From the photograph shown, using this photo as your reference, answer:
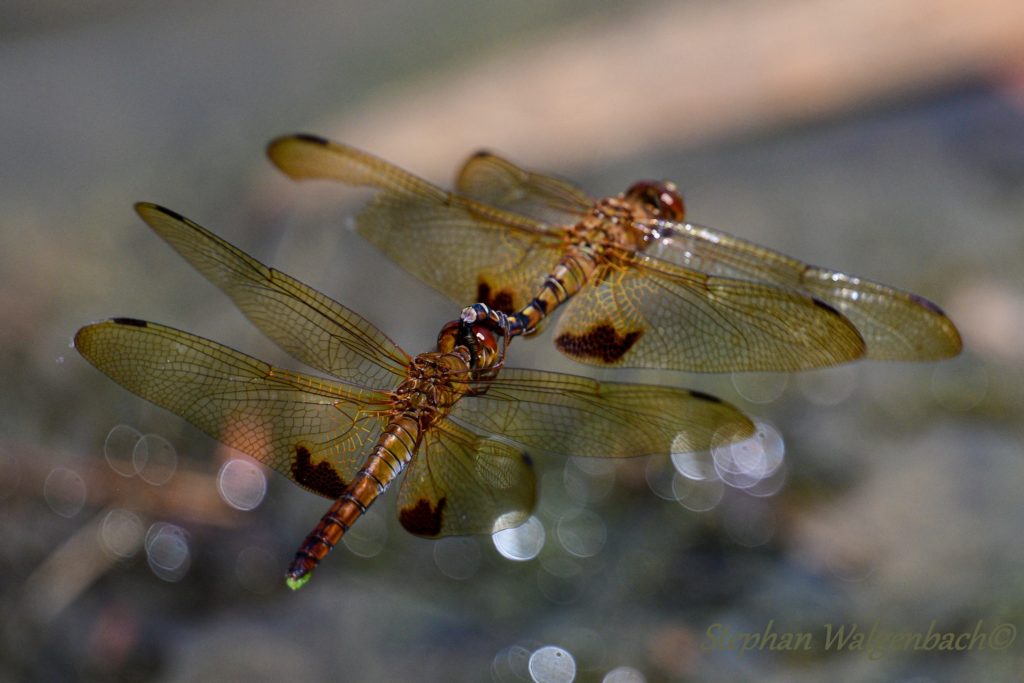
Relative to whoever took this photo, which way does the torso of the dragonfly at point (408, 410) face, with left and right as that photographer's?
facing away from the viewer and to the right of the viewer

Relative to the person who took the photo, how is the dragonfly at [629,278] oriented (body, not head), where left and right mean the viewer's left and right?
facing away from the viewer and to the right of the viewer

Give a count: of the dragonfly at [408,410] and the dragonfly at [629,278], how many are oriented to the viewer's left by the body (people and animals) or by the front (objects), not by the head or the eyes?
0

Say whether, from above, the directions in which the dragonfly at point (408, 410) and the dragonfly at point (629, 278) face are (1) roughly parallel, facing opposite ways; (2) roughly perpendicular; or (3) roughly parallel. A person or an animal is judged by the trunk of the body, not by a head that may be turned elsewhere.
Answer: roughly parallel
